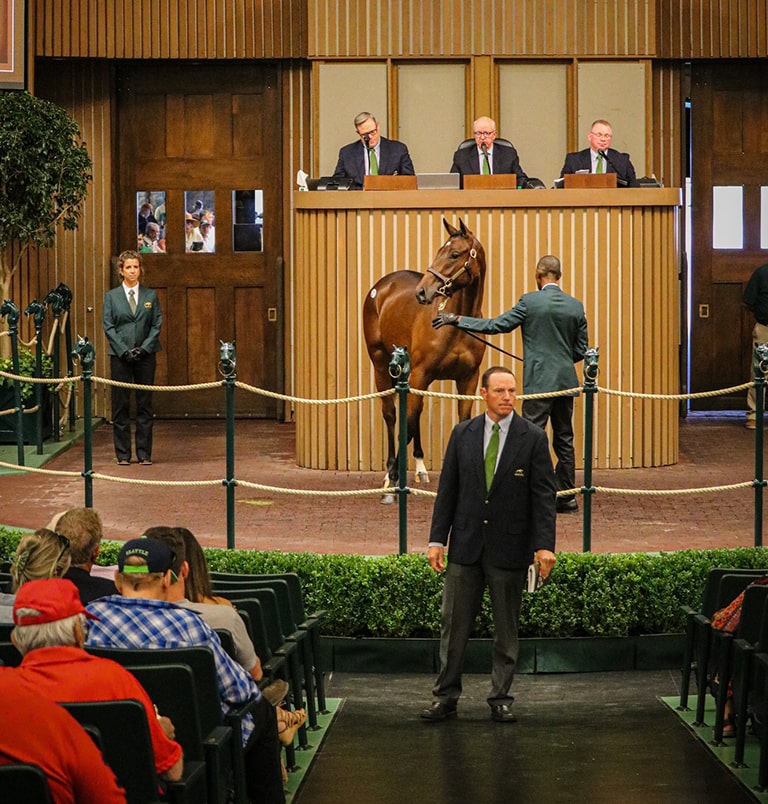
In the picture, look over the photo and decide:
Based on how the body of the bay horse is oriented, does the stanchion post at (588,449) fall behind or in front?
in front

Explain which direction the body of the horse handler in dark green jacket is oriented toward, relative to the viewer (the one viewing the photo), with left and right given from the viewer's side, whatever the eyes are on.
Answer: facing away from the viewer

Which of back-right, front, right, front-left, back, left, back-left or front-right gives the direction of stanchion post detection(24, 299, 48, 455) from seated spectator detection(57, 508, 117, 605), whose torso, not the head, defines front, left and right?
front-left

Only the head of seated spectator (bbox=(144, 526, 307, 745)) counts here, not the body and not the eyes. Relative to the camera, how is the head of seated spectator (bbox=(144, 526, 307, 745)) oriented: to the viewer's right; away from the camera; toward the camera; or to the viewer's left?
away from the camera

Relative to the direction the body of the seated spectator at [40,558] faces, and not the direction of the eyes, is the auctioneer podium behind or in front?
in front

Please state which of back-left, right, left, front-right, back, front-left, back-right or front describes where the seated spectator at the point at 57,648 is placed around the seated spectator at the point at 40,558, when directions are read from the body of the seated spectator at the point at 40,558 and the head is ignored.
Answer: back-right

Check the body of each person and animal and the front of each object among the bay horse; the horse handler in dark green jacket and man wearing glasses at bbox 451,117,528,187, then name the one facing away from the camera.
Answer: the horse handler in dark green jacket

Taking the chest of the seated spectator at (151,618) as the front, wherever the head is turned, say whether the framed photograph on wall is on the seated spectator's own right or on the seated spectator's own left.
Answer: on the seated spectator's own left

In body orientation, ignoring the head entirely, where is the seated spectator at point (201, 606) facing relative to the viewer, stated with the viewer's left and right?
facing away from the viewer and to the right of the viewer

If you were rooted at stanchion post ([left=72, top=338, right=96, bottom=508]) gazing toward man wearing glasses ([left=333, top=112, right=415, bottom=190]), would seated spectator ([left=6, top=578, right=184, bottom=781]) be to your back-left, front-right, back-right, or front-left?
back-right

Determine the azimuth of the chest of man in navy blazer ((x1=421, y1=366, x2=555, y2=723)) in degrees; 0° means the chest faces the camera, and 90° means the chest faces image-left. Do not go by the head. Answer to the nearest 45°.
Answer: approximately 0°
